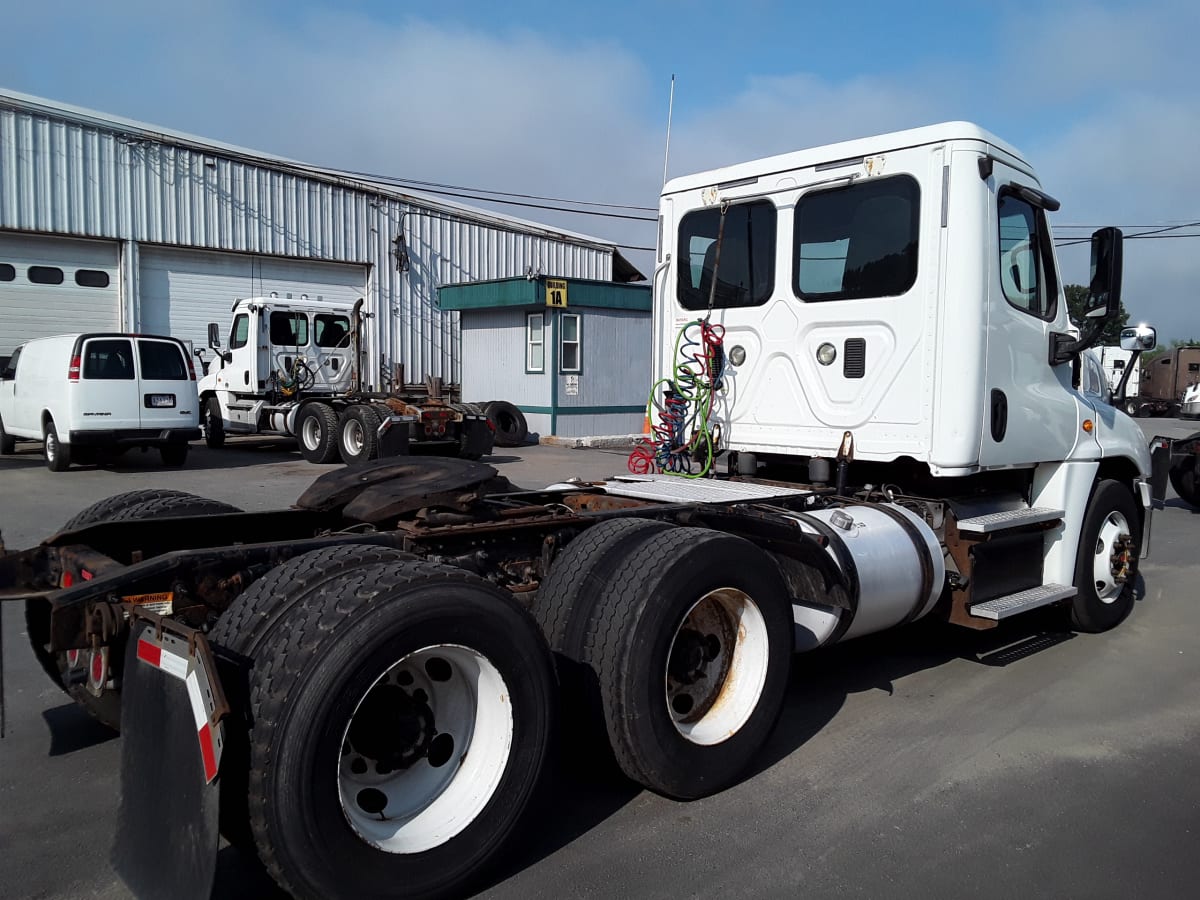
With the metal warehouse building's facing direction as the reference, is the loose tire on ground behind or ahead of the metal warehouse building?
ahead

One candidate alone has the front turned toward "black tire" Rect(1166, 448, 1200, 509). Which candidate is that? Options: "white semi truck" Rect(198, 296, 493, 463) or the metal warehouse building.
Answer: the metal warehouse building

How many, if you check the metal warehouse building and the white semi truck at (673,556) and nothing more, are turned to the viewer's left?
0

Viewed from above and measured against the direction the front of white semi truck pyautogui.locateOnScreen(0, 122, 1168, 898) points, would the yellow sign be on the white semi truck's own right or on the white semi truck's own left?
on the white semi truck's own left

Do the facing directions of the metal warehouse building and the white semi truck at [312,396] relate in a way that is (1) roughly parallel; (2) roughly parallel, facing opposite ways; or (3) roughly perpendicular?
roughly parallel, facing opposite ways

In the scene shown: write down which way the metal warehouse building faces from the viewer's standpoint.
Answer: facing the viewer and to the right of the viewer

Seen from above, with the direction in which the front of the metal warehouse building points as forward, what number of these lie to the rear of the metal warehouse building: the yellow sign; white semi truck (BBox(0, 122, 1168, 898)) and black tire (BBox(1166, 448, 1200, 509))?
0

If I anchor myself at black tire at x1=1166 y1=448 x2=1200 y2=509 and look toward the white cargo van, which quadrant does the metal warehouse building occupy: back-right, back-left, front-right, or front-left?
front-right

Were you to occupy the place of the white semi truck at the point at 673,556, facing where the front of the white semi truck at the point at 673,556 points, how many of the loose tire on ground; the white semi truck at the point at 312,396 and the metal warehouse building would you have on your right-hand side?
0

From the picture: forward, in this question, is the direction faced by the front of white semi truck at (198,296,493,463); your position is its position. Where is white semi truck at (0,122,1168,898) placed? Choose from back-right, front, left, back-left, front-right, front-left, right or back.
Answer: back-left

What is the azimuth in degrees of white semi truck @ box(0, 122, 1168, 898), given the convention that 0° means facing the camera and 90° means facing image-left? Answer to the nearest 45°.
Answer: approximately 225°

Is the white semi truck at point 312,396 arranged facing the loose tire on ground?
no

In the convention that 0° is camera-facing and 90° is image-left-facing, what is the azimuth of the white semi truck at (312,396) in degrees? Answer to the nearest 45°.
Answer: approximately 135°

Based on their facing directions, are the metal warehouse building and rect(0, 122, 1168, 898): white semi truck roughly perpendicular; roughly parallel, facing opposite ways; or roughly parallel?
roughly perpendicular

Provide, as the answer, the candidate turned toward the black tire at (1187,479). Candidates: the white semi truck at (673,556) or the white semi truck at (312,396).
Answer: the white semi truck at (673,556)

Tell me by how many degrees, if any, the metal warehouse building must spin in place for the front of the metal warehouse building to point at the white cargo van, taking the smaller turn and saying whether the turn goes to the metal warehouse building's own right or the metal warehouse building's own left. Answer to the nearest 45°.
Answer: approximately 45° to the metal warehouse building's own right

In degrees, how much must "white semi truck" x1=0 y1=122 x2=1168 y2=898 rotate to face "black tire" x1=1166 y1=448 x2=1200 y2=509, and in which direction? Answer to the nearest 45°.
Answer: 0° — it already faces it

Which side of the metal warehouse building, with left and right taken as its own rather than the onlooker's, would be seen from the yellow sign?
front

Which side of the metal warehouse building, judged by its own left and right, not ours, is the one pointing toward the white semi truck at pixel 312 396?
front

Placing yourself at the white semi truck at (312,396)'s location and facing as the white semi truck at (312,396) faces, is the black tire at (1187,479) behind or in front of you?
behind
